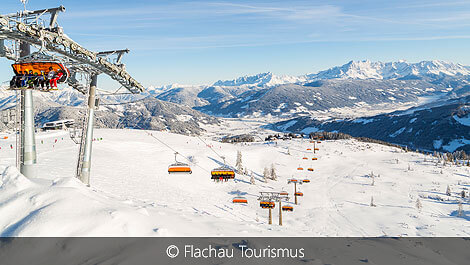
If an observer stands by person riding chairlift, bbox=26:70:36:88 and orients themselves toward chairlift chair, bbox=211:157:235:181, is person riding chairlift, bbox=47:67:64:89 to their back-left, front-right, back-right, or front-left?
front-right

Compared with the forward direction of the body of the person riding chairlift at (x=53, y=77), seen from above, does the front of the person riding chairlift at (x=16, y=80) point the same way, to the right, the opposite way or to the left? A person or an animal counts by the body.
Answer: the same way

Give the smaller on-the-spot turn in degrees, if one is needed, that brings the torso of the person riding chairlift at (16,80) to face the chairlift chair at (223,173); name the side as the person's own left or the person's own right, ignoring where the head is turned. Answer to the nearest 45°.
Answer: approximately 180°

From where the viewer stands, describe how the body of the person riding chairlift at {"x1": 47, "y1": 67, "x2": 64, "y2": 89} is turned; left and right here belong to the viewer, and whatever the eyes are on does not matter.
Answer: facing the viewer and to the left of the viewer

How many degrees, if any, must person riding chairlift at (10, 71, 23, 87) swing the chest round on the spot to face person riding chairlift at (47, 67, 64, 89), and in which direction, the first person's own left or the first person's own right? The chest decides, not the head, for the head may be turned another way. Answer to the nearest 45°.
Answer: approximately 135° to the first person's own left

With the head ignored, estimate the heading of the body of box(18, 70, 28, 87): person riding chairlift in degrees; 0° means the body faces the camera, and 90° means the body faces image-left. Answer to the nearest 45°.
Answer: approximately 45°

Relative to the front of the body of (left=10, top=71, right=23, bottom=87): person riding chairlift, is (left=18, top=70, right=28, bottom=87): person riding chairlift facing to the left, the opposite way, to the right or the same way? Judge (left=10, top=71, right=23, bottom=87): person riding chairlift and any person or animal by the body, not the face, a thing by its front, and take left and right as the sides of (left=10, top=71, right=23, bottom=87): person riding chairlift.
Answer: the same way

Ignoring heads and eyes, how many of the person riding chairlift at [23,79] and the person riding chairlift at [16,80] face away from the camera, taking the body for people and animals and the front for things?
0

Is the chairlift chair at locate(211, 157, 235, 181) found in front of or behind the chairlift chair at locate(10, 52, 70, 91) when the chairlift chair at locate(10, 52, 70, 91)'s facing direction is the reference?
behind

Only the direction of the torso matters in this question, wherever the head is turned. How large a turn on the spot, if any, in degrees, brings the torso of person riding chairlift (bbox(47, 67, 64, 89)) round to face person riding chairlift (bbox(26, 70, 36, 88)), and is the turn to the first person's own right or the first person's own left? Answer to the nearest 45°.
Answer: approximately 45° to the first person's own right
